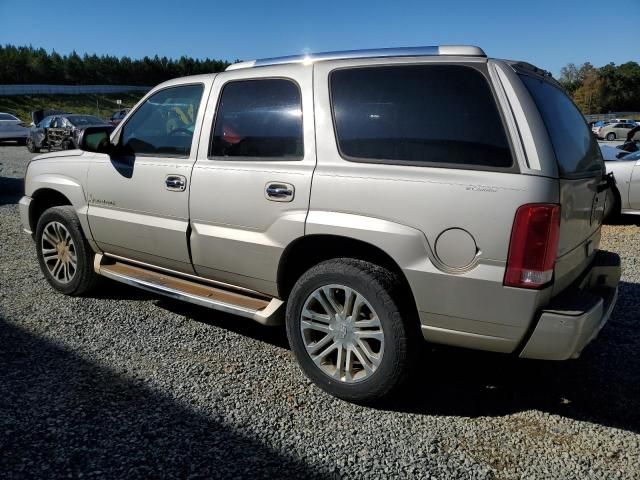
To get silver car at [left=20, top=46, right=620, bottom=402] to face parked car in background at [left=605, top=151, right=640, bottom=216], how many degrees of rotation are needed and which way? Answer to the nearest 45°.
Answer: approximately 90° to its right

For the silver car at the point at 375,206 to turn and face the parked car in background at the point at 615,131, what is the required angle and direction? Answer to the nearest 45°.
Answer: approximately 90° to its right

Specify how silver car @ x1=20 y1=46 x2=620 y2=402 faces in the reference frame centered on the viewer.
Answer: facing away from the viewer and to the left of the viewer

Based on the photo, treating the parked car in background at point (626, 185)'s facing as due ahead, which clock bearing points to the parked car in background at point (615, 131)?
the parked car in background at point (615, 131) is roughly at 3 o'clock from the parked car in background at point (626, 185).

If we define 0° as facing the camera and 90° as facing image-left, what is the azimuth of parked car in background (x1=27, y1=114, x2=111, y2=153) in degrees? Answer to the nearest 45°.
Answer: approximately 45°

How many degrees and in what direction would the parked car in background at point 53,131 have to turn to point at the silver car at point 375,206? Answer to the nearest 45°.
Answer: approximately 45° to its left

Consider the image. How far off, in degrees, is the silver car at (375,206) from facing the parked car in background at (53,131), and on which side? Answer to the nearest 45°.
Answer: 0° — it already faces it

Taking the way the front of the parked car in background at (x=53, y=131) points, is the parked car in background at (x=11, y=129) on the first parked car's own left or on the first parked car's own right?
on the first parked car's own right

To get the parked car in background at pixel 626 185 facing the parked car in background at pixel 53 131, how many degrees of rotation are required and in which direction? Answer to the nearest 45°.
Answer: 0° — it already faces it

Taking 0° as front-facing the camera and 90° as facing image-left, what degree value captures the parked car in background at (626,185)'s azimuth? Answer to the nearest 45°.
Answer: approximately 90°
